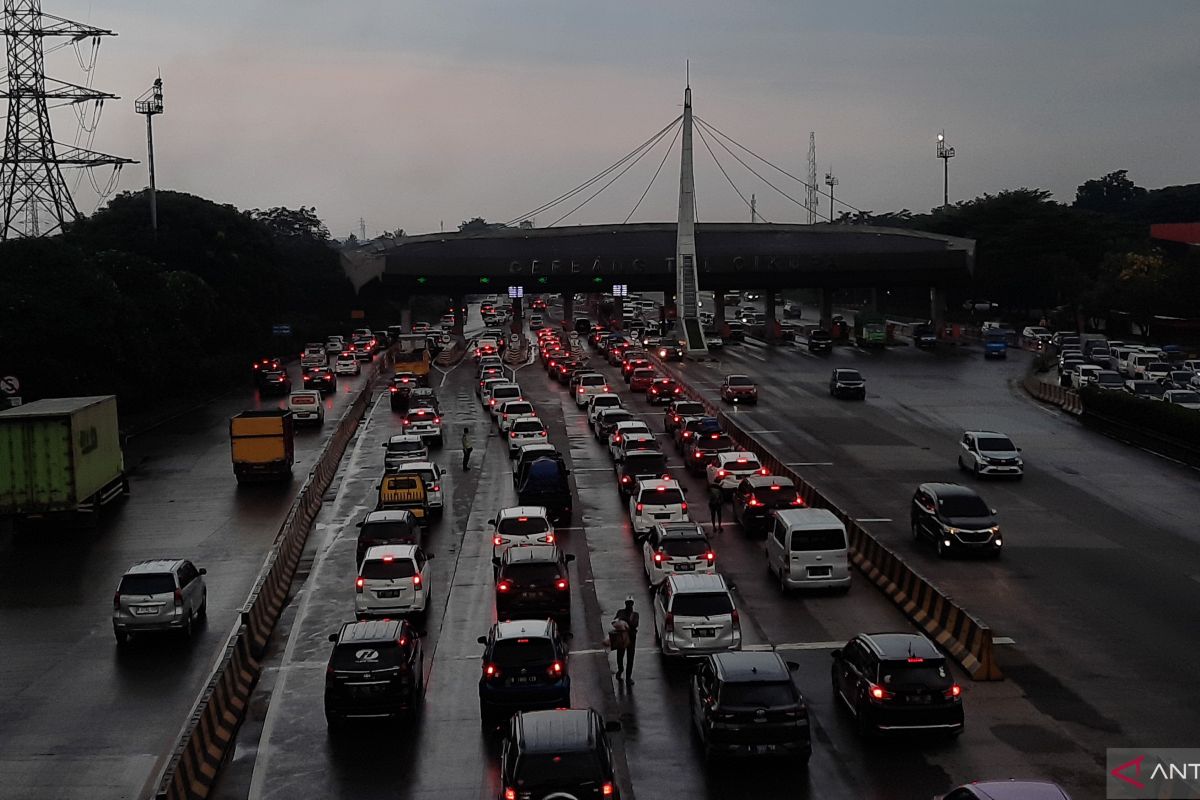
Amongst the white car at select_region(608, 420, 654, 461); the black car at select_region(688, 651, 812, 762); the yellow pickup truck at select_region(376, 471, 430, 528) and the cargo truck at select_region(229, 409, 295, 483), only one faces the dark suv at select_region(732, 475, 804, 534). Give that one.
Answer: the black car

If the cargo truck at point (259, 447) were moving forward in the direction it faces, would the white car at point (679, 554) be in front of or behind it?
behind

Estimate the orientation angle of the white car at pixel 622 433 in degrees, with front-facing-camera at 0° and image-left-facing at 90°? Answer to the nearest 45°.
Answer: approximately 180°

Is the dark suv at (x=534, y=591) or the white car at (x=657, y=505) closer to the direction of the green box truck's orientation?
the white car

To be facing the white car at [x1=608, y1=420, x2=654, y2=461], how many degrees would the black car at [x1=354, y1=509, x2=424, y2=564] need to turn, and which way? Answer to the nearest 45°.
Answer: approximately 45° to its right

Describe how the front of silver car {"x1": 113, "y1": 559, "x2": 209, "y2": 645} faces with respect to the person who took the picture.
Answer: facing away from the viewer and to the right of the viewer

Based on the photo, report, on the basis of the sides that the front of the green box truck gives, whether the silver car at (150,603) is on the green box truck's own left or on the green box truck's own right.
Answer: on the green box truck's own right

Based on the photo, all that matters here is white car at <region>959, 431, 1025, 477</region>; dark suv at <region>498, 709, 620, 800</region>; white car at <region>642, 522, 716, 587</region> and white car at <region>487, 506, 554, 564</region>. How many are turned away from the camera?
3

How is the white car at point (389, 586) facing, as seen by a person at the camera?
facing away from the viewer

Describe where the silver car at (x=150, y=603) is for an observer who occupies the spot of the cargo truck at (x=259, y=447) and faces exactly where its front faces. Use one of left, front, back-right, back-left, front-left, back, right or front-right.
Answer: back

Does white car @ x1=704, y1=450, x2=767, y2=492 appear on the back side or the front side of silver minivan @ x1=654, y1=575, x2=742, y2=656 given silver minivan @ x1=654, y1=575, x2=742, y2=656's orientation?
on the front side

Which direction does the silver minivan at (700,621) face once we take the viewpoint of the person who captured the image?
facing away from the viewer

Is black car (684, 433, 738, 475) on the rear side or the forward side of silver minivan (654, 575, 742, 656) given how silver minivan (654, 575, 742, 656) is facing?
on the forward side
